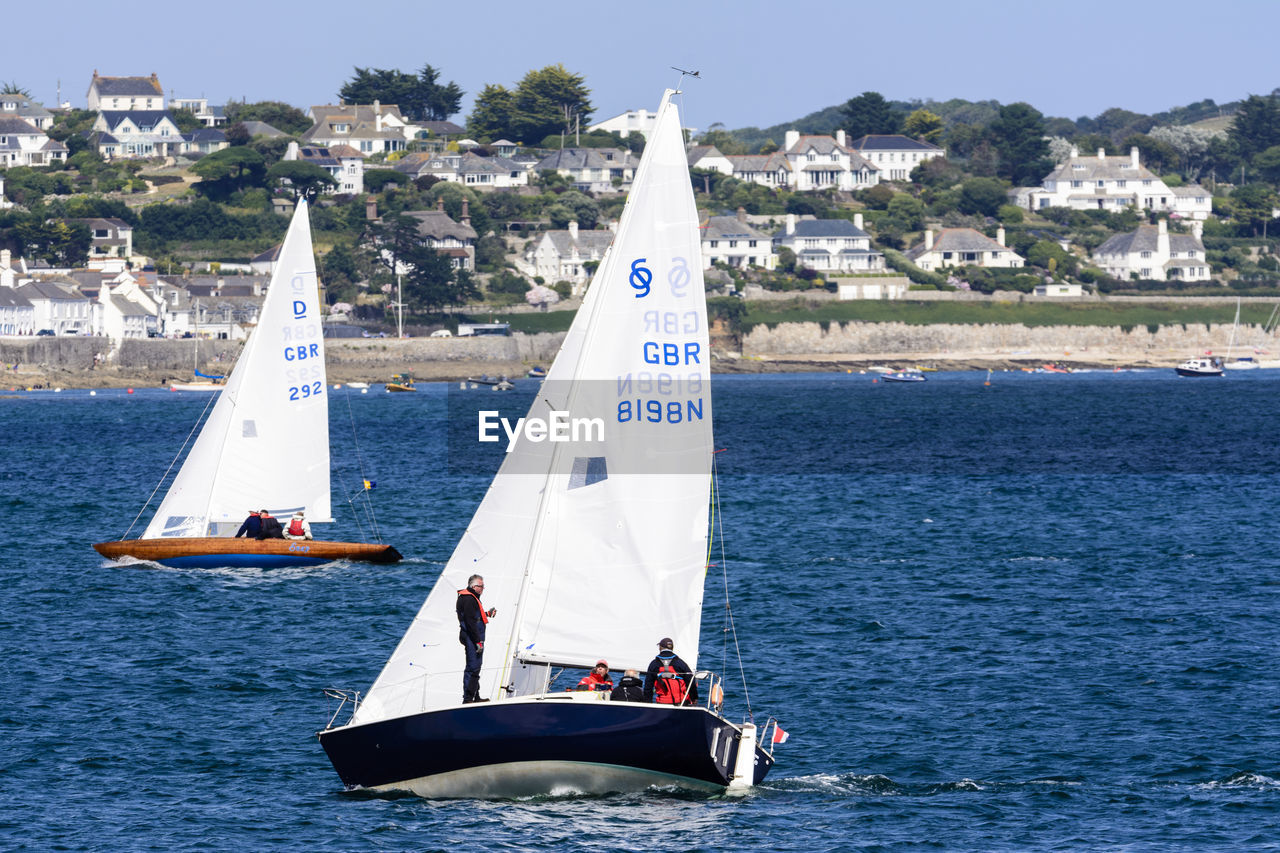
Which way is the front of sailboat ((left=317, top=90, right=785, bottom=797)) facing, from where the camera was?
facing away from the viewer and to the left of the viewer

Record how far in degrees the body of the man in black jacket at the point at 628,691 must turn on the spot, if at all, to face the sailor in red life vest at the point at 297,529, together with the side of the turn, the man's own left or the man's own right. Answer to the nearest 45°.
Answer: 0° — they already face them

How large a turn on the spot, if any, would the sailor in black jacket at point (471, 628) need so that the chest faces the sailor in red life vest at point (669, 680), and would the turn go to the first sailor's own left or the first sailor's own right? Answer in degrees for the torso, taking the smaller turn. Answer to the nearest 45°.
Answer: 0° — they already face them

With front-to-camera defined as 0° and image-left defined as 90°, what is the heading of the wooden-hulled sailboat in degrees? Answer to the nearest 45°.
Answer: approximately 90°

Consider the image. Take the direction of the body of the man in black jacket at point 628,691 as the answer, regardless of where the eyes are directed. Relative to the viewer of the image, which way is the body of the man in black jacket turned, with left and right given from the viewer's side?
facing away from the viewer

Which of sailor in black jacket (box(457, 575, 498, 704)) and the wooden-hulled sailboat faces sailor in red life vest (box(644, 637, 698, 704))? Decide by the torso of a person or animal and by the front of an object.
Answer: the sailor in black jacket

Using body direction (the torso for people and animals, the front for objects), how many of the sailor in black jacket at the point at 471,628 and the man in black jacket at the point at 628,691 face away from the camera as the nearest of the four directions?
1

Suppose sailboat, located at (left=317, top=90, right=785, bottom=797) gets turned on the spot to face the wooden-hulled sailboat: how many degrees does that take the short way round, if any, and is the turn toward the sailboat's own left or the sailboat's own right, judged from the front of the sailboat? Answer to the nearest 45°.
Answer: approximately 45° to the sailboat's own right

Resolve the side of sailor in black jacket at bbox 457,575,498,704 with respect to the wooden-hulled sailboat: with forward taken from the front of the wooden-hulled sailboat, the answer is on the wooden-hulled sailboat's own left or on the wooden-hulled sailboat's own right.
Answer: on the wooden-hulled sailboat's own left
